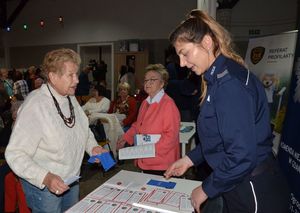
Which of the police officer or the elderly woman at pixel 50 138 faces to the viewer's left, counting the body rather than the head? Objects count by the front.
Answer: the police officer

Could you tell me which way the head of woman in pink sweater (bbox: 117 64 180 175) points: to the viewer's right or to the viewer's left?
to the viewer's left

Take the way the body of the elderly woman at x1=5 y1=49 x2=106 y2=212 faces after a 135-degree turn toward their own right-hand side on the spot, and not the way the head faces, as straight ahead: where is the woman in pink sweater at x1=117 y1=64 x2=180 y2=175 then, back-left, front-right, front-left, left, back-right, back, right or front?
back-right

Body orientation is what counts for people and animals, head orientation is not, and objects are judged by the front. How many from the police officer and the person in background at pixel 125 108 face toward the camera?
1

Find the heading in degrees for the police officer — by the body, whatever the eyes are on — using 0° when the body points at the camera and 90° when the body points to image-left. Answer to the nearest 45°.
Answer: approximately 90°

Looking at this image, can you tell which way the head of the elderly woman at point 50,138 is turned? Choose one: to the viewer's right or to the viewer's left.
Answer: to the viewer's right

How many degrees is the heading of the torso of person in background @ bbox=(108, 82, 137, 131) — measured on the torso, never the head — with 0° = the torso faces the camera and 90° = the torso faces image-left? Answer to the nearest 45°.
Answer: approximately 0°

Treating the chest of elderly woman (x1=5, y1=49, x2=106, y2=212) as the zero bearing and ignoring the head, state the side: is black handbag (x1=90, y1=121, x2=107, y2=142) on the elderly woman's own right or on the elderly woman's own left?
on the elderly woman's own left

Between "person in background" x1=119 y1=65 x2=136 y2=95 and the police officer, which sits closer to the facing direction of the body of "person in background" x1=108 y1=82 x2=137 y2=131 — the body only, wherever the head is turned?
the police officer

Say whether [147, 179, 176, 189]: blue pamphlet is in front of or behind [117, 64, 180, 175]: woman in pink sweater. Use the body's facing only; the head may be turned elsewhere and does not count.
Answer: in front

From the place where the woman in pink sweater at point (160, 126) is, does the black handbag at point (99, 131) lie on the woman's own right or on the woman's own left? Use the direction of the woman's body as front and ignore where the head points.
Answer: on the woman's own right

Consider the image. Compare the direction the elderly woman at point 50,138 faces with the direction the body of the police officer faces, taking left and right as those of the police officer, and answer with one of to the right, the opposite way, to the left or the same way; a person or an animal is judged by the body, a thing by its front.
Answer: the opposite way

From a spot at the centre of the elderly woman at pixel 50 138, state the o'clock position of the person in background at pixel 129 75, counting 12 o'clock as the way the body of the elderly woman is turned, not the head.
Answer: The person in background is roughly at 8 o'clock from the elderly woman.

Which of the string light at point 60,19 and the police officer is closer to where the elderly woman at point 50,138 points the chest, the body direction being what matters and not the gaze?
the police officer

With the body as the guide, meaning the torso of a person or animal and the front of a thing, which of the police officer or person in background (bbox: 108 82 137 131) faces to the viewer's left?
the police officer
